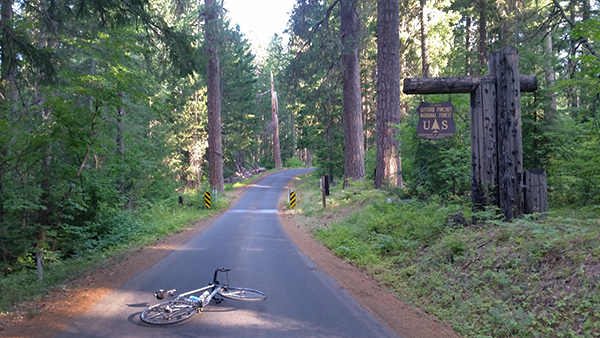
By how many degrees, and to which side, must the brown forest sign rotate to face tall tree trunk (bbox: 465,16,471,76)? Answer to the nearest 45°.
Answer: approximately 180°

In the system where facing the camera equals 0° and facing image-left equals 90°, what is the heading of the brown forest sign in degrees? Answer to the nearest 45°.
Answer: approximately 0°

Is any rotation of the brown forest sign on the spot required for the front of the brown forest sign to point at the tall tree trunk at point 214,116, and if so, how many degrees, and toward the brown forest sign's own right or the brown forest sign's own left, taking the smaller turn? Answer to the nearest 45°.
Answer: approximately 135° to the brown forest sign's own right

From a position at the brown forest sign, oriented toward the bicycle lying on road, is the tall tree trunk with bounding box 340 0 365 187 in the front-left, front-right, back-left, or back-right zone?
back-right

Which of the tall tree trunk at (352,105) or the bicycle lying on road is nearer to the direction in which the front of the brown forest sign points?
the bicycle lying on road

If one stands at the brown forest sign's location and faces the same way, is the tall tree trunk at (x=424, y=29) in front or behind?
behind

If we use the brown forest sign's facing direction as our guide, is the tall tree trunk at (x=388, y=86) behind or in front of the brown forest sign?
behind

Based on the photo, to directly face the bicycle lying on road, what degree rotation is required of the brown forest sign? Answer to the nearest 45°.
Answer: approximately 45° to its right
